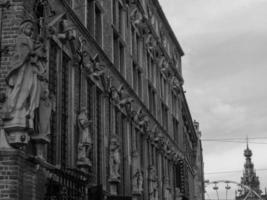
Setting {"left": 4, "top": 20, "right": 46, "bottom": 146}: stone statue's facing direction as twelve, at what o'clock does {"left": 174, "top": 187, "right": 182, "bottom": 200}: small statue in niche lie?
The small statue in niche is roughly at 8 o'clock from the stone statue.

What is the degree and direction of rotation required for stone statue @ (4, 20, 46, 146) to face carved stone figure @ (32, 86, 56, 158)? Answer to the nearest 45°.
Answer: approximately 90° to its left

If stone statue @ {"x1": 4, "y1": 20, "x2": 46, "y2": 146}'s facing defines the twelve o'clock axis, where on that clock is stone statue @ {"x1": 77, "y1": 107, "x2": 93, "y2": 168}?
stone statue @ {"x1": 77, "y1": 107, "x2": 93, "y2": 168} is roughly at 8 o'clock from stone statue @ {"x1": 4, "y1": 20, "x2": 46, "y2": 146}.

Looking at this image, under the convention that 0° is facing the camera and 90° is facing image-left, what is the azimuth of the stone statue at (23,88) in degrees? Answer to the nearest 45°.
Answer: approximately 315°
